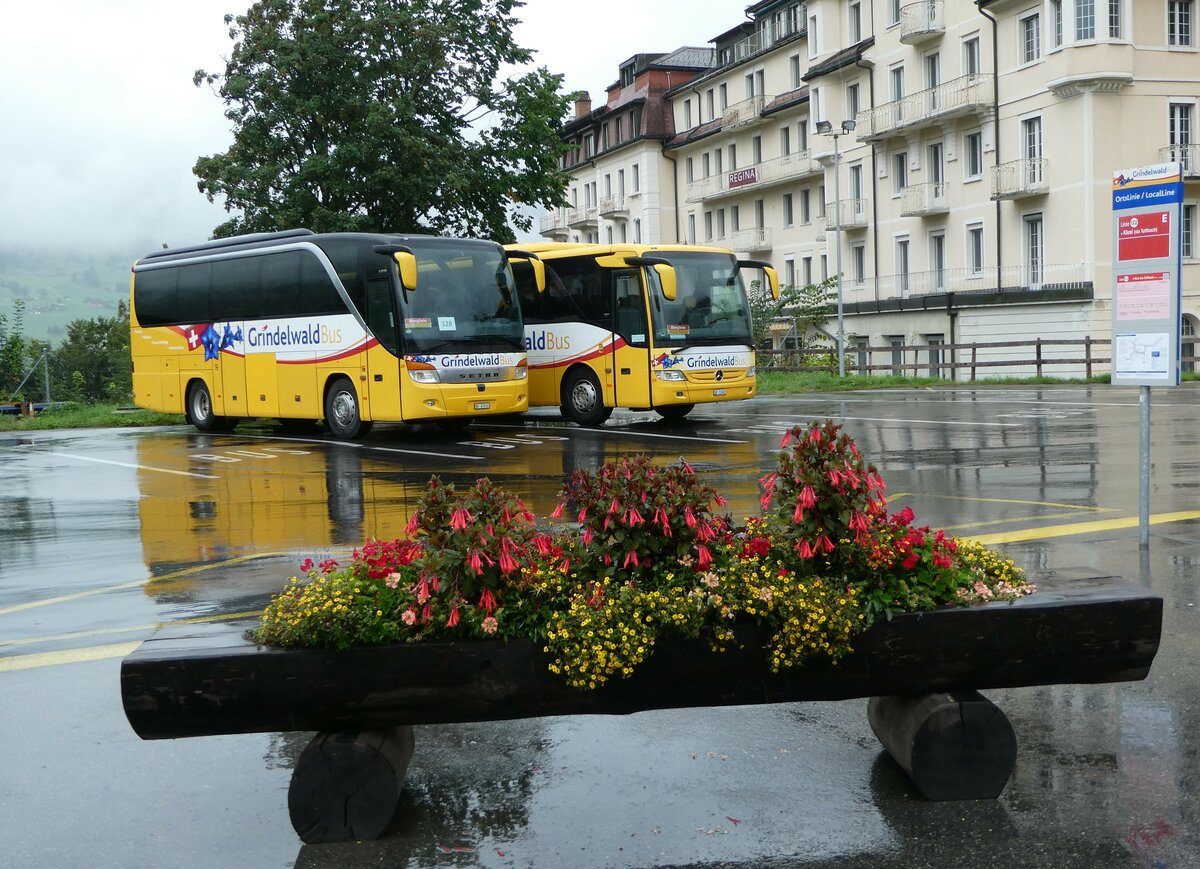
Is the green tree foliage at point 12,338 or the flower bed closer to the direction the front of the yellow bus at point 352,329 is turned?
the flower bed

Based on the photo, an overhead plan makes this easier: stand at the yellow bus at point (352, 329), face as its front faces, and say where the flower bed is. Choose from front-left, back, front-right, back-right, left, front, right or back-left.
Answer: front-right

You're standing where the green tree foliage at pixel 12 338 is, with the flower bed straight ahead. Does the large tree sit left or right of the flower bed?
left

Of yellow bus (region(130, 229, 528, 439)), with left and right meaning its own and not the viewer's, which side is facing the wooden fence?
left

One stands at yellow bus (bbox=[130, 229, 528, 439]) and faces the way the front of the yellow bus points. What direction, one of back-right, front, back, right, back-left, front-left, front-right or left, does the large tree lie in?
back-left

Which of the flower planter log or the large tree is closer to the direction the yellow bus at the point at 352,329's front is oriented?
the flower planter log

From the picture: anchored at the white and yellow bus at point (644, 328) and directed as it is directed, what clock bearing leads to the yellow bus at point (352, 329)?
The yellow bus is roughly at 4 o'clock from the white and yellow bus.

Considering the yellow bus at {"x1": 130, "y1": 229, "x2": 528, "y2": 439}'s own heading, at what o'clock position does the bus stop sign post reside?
The bus stop sign post is roughly at 1 o'clock from the yellow bus.

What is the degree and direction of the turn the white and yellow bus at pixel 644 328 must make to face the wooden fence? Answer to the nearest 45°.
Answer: approximately 90° to its left
